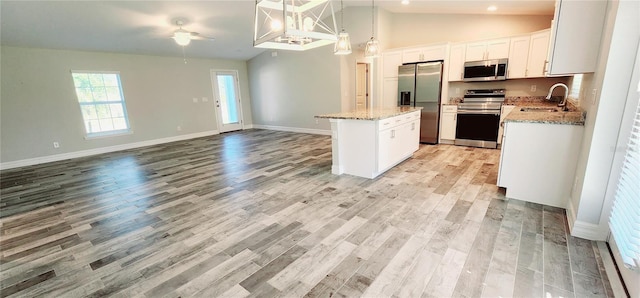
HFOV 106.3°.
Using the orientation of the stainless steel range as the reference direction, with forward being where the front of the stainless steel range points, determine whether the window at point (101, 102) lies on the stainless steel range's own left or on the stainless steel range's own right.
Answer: on the stainless steel range's own right

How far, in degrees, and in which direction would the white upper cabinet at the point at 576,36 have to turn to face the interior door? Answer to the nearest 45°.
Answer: approximately 45° to its right

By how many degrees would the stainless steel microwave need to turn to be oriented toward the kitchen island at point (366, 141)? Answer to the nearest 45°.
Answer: approximately 45° to its right

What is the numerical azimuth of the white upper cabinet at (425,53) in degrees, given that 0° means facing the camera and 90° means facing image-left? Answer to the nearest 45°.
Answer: approximately 0°

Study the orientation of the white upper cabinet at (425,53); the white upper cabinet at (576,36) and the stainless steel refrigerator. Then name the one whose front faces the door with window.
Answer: the white upper cabinet at (576,36)

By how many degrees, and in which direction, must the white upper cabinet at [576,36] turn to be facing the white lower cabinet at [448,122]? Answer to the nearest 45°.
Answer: approximately 45° to its right

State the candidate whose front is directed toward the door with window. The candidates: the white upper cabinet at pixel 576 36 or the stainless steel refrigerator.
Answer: the white upper cabinet

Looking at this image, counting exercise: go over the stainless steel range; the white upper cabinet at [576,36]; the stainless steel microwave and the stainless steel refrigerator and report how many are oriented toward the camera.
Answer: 3

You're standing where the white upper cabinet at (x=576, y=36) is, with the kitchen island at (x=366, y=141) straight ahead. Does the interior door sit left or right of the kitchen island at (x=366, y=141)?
right

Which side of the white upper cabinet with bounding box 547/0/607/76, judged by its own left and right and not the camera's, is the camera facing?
left

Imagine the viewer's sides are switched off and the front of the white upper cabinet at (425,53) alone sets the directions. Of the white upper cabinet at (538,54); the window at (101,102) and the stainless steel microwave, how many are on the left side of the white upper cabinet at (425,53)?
2

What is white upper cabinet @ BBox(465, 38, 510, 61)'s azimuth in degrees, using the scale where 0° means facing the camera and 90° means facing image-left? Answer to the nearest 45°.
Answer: approximately 0°
